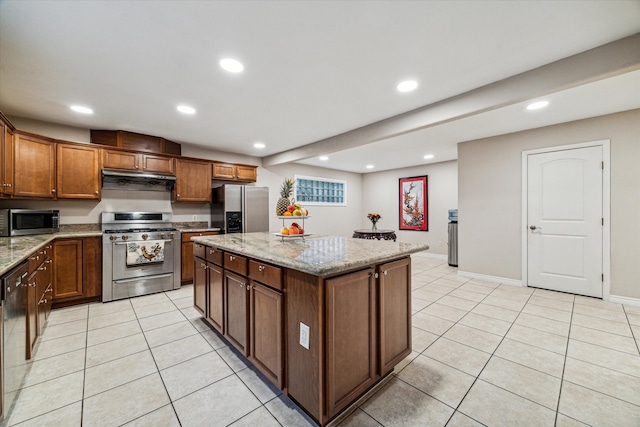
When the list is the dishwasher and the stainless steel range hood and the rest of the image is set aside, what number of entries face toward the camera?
1

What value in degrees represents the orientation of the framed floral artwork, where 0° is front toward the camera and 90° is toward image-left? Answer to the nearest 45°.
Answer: approximately 45°

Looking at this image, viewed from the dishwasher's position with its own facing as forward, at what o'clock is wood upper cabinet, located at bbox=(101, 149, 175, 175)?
The wood upper cabinet is roughly at 10 o'clock from the dishwasher.

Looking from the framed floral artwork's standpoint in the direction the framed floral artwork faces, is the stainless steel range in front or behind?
in front

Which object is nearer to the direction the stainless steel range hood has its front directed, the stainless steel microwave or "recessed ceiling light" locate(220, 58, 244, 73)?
the recessed ceiling light

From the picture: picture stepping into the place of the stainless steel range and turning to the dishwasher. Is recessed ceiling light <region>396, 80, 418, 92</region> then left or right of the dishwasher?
left

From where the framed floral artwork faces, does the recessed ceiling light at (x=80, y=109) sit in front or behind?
in front

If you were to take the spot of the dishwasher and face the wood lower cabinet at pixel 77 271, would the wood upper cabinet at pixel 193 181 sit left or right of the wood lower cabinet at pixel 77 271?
right

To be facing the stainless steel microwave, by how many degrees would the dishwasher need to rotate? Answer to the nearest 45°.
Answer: approximately 90° to its left
